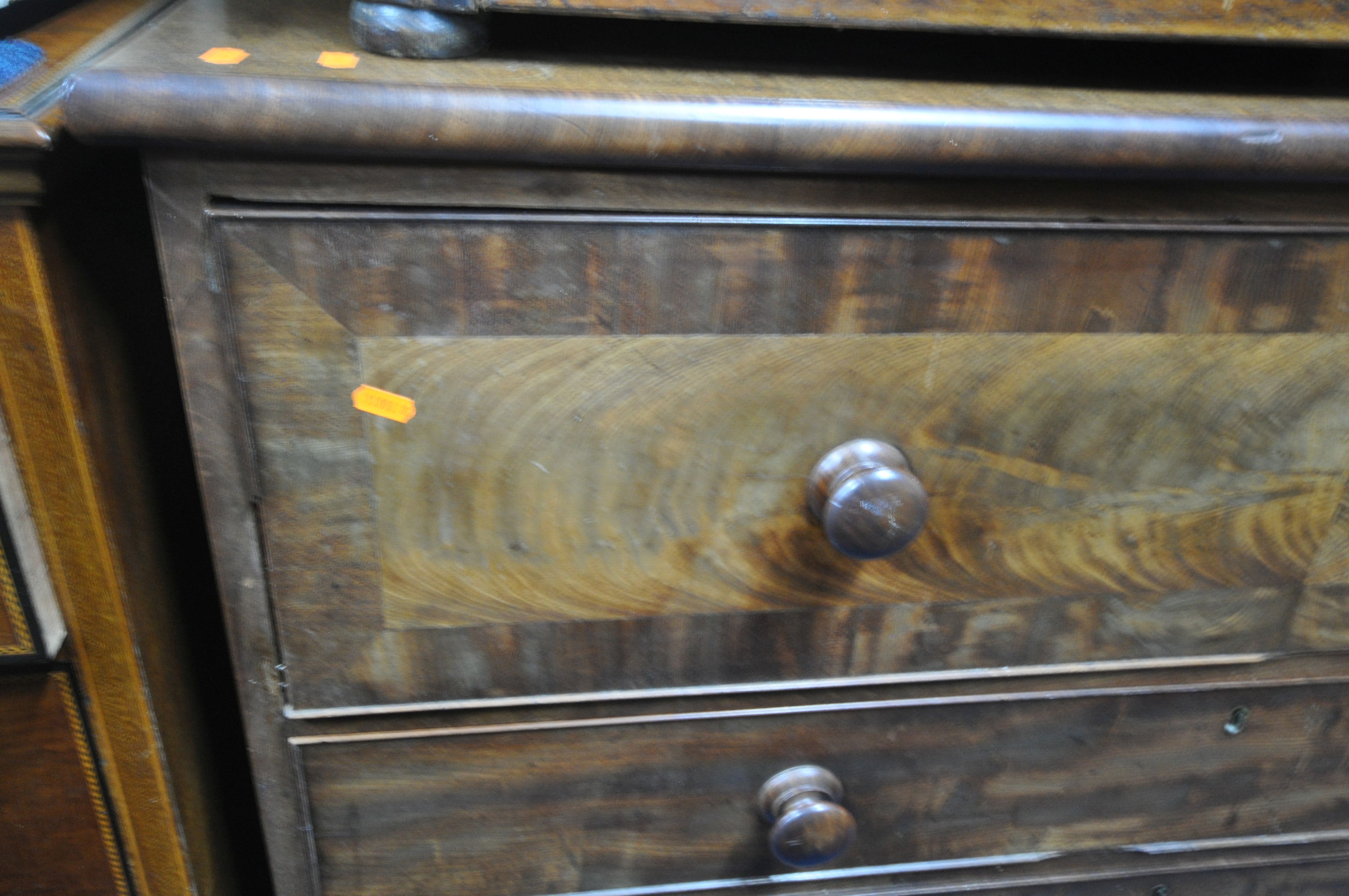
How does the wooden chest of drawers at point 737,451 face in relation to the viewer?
toward the camera
